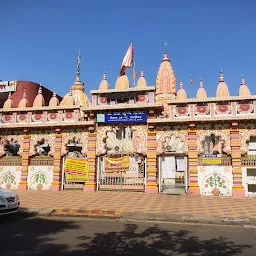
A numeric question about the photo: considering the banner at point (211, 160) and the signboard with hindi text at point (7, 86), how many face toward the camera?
2

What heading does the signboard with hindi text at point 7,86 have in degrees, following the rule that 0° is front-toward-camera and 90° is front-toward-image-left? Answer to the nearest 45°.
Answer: approximately 0°

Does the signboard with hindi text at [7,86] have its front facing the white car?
yes

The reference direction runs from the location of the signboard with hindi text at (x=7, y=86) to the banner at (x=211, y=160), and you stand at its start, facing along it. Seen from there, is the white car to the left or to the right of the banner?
right

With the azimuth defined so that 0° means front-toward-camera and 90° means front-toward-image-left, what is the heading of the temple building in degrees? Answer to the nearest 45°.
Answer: approximately 0°

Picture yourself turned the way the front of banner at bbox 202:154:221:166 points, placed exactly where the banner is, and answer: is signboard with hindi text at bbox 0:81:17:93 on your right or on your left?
on your right

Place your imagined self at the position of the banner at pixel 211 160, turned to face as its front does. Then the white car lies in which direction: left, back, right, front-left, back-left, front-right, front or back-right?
front-right

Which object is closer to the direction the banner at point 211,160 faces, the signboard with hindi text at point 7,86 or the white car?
the white car

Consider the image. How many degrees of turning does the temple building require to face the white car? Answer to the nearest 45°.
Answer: approximately 45° to its right

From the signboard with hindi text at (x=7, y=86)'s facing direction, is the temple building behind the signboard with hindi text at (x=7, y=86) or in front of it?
in front
